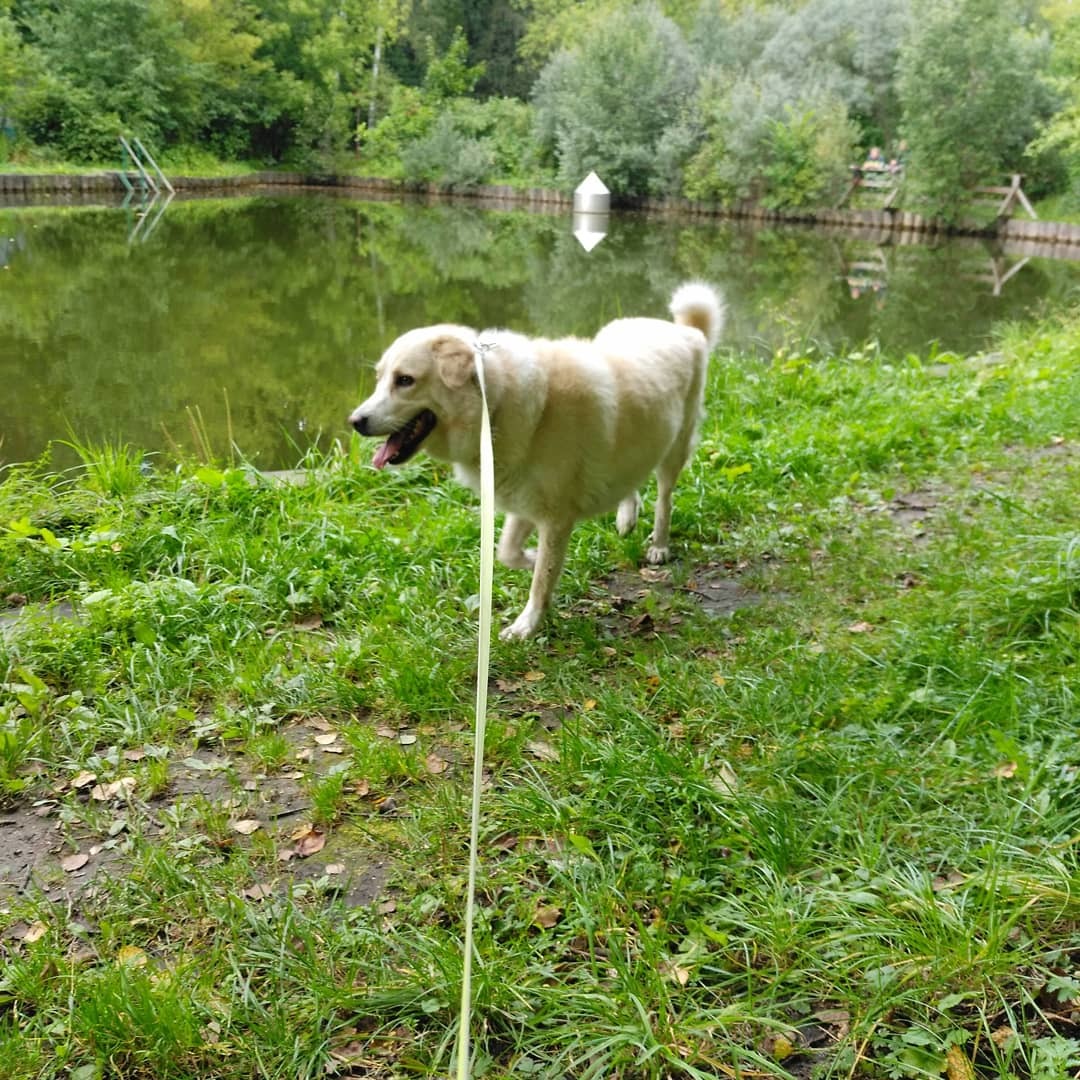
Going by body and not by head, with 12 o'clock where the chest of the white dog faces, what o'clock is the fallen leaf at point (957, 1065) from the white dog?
The fallen leaf is roughly at 10 o'clock from the white dog.

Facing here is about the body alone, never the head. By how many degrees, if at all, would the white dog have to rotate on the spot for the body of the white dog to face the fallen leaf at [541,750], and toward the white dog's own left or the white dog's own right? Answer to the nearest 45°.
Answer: approximately 45° to the white dog's own left

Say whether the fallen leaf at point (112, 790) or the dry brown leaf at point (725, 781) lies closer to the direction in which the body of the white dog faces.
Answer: the fallen leaf

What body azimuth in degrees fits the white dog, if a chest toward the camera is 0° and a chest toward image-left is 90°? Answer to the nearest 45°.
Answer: approximately 45°

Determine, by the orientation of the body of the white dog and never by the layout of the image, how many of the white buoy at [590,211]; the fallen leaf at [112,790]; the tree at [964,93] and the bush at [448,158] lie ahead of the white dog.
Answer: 1

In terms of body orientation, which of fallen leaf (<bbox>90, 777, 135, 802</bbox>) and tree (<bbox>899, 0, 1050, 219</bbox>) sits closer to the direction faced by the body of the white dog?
the fallen leaf

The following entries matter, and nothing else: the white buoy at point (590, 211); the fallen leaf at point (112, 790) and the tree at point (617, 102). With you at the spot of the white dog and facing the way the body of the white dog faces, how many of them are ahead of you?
1

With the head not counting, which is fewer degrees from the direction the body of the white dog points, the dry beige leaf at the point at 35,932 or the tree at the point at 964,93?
the dry beige leaf

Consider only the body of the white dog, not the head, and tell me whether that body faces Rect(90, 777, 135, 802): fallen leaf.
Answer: yes

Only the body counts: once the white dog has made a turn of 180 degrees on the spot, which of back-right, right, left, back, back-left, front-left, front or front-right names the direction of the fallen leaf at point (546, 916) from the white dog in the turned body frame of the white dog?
back-right

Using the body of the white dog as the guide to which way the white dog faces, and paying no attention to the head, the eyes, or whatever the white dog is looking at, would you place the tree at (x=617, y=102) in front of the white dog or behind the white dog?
behind

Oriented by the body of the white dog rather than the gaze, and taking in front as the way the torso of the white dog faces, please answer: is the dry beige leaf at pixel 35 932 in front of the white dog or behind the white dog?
in front

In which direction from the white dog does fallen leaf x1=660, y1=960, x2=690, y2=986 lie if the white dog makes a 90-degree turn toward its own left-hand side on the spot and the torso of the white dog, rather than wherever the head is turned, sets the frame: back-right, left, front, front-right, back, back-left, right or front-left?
front-right
